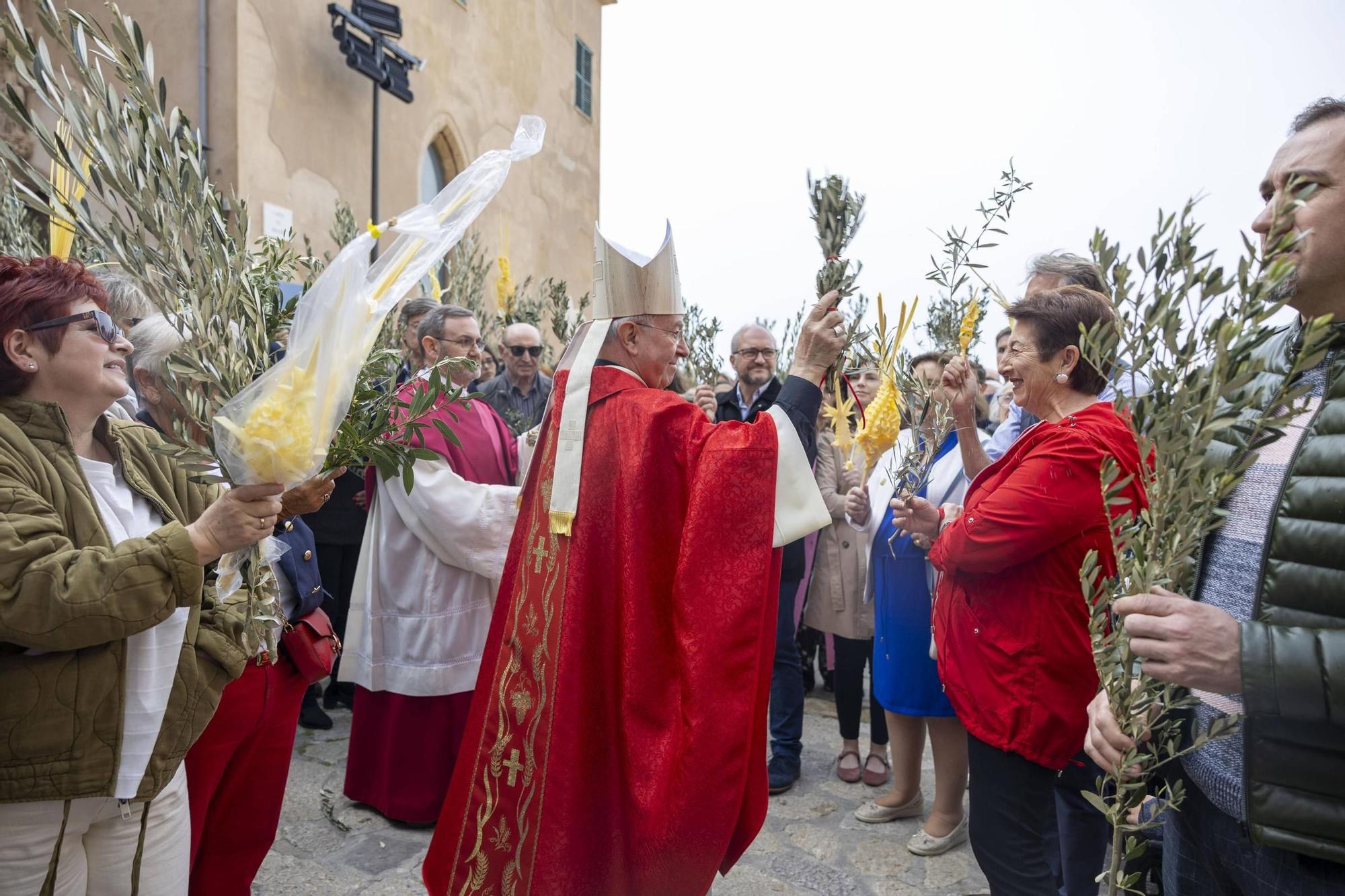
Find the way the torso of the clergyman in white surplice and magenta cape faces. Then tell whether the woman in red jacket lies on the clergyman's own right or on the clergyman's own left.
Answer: on the clergyman's own right

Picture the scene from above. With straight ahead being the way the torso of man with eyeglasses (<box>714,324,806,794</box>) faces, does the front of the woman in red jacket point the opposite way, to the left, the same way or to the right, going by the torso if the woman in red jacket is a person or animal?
to the right

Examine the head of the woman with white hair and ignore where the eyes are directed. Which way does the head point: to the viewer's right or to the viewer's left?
to the viewer's right

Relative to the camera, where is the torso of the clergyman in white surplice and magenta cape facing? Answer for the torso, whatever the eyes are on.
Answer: to the viewer's right

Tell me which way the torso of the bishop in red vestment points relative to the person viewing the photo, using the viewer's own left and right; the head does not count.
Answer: facing away from the viewer and to the right of the viewer

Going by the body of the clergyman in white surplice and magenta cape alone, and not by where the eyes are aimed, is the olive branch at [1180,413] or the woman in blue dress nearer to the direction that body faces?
the woman in blue dress

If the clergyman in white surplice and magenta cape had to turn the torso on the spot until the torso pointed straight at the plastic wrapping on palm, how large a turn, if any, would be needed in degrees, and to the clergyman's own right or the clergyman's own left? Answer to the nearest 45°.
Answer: approximately 90° to the clergyman's own right

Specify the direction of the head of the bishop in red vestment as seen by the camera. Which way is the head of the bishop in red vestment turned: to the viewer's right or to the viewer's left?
to the viewer's right
